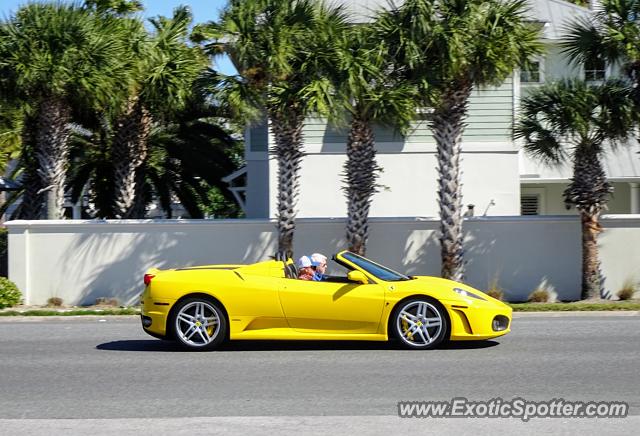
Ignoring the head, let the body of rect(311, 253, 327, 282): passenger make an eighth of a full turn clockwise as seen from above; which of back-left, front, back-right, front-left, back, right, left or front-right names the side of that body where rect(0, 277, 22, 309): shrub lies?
back

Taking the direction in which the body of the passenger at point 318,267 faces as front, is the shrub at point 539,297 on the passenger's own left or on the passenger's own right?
on the passenger's own left

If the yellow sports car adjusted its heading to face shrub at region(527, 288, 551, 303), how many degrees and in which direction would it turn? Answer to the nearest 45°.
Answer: approximately 45° to its left

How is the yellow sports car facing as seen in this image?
to the viewer's right

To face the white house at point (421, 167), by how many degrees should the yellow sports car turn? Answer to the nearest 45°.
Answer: approximately 90° to its left

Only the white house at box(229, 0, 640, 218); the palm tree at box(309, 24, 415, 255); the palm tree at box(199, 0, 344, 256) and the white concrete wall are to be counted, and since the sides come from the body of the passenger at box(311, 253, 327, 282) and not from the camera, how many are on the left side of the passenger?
4

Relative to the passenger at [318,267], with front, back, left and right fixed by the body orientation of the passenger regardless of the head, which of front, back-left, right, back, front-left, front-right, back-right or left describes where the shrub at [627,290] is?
front-left

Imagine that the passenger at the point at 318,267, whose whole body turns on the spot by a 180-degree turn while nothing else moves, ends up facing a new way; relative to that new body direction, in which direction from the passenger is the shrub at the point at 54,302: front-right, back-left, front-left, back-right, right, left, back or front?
front-right

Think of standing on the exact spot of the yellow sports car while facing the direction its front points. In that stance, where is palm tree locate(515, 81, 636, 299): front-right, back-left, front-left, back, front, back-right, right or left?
front-left

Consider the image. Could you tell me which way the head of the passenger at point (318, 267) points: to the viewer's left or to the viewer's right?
to the viewer's right

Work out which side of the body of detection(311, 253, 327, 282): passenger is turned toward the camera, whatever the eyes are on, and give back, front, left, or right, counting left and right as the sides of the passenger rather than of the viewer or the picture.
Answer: right

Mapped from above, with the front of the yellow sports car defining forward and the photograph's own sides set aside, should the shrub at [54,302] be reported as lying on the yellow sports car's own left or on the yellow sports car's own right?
on the yellow sports car's own left

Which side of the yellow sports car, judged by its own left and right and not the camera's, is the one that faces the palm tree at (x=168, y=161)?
left
